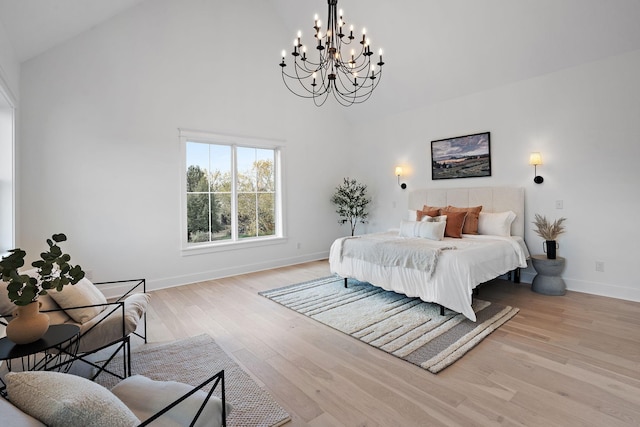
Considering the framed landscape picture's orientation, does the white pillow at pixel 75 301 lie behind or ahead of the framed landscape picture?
ahead

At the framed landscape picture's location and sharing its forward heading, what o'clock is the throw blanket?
The throw blanket is roughly at 11 o'clock from the framed landscape picture.

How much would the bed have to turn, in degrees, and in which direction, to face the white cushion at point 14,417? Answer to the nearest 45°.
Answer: approximately 45° to its left

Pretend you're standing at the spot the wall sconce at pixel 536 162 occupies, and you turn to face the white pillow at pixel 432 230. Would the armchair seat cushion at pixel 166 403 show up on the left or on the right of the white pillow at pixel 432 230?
left

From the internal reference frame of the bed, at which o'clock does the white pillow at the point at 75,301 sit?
The white pillow is roughly at 12 o'clock from the bed.

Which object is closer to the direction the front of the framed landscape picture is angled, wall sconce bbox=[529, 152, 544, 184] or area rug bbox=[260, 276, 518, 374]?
the area rug

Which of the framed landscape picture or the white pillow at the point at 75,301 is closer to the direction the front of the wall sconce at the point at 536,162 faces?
the white pillow

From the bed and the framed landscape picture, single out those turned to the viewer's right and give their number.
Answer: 0

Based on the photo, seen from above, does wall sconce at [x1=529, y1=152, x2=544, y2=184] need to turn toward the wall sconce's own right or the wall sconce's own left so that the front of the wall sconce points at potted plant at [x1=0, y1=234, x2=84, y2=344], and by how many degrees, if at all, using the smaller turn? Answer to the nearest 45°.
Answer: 0° — it already faces it

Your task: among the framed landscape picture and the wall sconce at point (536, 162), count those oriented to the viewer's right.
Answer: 0

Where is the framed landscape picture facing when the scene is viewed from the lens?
facing the viewer and to the left of the viewer

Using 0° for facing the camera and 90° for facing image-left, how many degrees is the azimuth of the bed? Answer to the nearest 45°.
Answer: approximately 45°

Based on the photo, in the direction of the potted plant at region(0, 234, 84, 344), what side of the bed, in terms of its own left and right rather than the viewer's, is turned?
front

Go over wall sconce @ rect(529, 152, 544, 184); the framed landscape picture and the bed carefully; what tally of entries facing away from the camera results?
0
